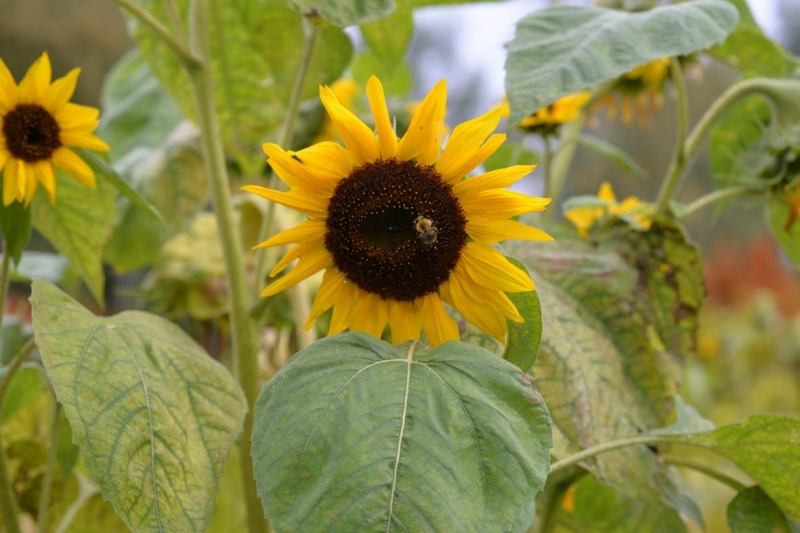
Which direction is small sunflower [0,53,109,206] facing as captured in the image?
toward the camera

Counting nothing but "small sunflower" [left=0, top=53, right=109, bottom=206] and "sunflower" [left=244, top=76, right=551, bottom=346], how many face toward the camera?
2

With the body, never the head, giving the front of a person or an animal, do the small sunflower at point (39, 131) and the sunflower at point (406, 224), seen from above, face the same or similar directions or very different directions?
same or similar directions

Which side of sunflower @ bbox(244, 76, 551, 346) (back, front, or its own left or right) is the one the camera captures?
front
